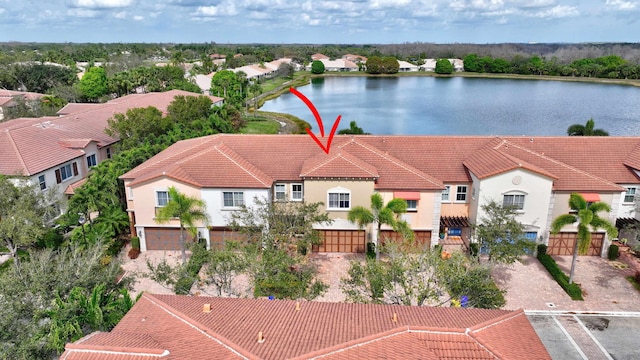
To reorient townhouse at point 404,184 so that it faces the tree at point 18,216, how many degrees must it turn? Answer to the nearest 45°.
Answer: approximately 90° to its right

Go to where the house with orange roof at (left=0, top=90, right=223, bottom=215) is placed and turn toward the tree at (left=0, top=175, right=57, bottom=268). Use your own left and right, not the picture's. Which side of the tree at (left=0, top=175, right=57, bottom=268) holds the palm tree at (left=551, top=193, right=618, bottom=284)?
left

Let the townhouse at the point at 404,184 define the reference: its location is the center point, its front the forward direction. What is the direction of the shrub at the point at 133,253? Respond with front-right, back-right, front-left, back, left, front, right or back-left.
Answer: right

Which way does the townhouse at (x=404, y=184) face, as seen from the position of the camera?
facing the viewer

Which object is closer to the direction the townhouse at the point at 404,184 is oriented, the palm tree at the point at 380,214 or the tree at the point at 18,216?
the palm tree

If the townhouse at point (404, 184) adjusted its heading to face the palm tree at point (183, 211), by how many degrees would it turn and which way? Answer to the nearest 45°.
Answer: approximately 90° to its right

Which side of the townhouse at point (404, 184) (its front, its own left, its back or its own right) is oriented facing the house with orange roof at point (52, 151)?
right

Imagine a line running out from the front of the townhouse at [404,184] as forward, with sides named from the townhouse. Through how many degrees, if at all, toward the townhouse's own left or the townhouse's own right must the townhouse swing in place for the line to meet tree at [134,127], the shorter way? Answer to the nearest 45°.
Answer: approximately 135° to the townhouse's own right

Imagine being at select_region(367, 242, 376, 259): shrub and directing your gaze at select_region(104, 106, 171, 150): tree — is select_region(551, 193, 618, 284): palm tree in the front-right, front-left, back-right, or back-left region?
back-right

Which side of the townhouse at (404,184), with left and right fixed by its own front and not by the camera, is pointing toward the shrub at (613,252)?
left
